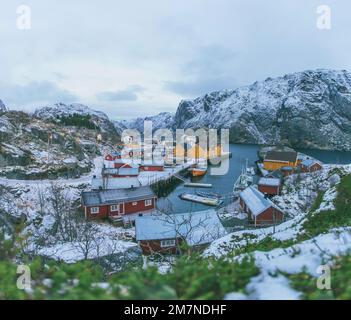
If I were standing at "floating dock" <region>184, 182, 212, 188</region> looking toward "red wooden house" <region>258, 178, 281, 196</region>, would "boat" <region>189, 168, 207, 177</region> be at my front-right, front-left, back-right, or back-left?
back-left

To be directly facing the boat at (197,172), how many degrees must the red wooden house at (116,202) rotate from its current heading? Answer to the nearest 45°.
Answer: approximately 135° to its left

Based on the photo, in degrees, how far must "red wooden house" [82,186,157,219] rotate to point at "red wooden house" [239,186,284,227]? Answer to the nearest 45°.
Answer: approximately 45° to its left

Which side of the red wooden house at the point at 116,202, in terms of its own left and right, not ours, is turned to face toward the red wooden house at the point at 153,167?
back

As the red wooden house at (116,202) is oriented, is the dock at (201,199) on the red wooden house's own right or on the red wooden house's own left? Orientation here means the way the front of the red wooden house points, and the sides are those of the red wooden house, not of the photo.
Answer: on the red wooden house's own left

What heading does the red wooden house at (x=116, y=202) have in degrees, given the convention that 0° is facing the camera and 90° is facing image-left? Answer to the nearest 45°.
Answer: approximately 0°

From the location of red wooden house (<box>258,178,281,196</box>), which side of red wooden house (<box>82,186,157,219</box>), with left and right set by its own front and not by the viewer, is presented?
left
